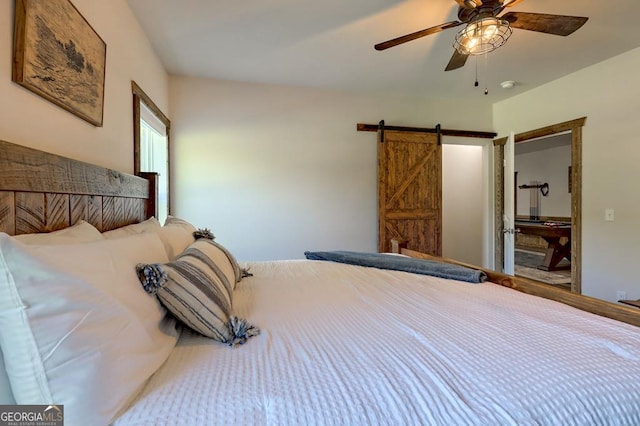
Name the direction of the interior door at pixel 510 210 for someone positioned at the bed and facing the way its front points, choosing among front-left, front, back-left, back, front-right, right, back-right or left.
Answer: front-left

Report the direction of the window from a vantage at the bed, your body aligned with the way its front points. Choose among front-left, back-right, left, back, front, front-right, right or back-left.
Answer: back-left

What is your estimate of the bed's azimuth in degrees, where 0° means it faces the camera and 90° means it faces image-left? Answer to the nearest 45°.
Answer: approximately 270°

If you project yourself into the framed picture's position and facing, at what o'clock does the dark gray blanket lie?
The dark gray blanket is roughly at 11 o'clock from the framed picture.

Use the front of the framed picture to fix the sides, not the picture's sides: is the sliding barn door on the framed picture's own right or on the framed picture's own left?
on the framed picture's own left
